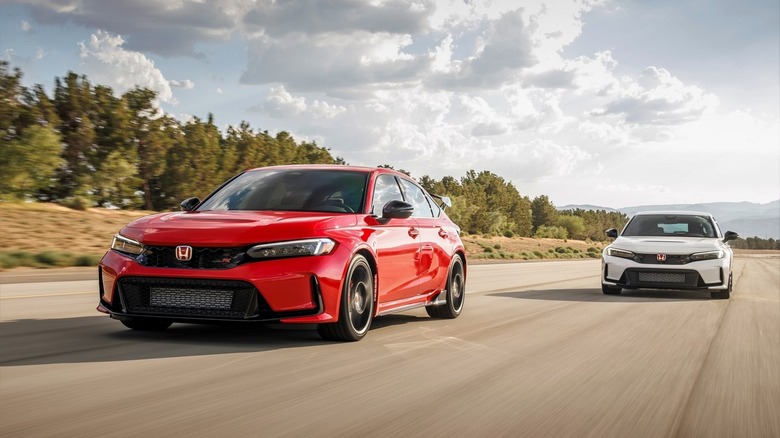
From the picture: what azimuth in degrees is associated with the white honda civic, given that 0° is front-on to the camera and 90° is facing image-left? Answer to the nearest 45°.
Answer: approximately 0°

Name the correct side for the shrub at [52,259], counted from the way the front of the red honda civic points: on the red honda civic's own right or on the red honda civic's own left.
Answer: on the red honda civic's own right

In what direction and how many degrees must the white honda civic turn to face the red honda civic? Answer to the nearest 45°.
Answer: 0° — it already faces it

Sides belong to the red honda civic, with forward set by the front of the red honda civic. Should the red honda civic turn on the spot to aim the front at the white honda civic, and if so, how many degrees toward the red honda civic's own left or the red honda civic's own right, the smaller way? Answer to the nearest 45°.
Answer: approximately 180°

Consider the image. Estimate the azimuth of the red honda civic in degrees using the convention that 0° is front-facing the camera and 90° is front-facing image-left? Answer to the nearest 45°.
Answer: approximately 45°

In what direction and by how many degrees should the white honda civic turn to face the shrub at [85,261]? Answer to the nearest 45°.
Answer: approximately 90° to its right

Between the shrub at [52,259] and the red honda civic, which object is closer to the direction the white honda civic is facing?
the red honda civic
